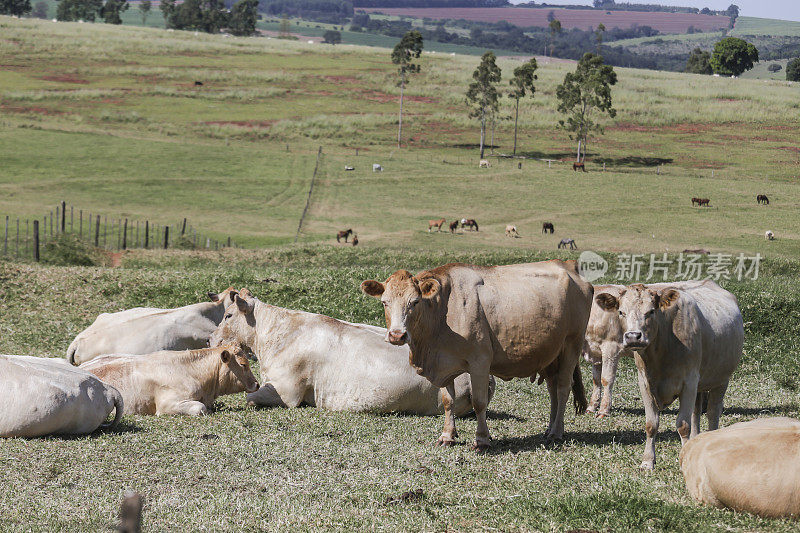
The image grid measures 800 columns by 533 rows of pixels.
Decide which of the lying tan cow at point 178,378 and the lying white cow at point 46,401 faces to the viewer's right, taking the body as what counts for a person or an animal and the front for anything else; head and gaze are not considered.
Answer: the lying tan cow at point 178,378

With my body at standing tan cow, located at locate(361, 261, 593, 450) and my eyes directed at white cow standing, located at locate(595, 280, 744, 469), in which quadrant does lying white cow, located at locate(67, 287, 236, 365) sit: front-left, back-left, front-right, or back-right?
back-left

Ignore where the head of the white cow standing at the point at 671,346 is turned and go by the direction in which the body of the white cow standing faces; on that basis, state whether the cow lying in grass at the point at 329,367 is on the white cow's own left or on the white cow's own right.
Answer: on the white cow's own right

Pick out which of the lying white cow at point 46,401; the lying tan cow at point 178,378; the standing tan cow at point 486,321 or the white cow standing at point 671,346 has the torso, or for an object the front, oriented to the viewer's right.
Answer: the lying tan cow at point 178,378

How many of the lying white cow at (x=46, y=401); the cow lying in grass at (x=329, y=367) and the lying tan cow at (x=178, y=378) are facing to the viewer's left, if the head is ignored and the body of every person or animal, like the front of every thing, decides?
2

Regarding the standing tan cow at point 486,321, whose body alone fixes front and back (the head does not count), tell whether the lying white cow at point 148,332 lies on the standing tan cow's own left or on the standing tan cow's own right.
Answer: on the standing tan cow's own right

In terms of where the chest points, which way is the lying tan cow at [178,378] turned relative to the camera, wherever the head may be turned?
to the viewer's right

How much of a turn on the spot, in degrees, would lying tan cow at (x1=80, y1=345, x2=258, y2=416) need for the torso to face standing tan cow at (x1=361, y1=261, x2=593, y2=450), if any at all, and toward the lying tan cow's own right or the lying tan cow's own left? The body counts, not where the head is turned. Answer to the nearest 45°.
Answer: approximately 45° to the lying tan cow's own right

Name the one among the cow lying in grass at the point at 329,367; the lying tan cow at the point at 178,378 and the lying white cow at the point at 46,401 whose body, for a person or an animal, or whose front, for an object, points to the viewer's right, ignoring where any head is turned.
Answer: the lying tan cow at the point at 178,378

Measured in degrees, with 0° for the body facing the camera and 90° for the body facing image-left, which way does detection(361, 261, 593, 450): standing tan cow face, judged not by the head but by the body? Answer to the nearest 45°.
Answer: approximately 45°

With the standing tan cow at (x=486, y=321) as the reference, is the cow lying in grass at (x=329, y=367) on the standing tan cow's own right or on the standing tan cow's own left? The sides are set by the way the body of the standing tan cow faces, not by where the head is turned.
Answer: on the standing tan cow's own right

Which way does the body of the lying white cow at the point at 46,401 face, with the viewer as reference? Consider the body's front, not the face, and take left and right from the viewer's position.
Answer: facing to the left of the viewer

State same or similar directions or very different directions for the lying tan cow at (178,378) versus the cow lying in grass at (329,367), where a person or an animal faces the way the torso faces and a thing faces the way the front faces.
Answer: very different directions
